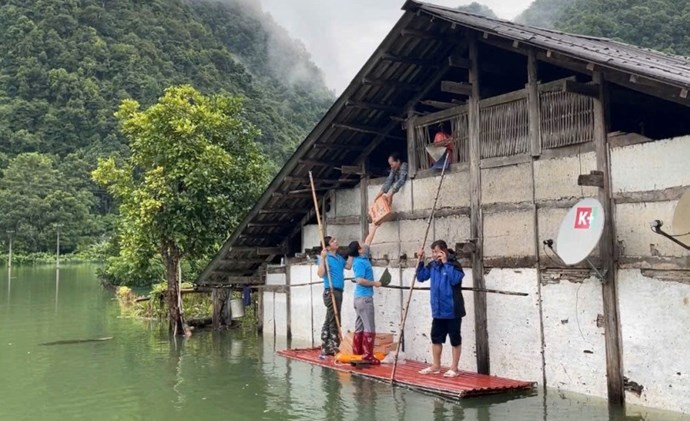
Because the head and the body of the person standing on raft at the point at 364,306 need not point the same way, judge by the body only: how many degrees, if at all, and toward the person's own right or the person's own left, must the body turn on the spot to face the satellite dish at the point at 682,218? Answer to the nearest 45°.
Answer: approximately 45° to the person's own right

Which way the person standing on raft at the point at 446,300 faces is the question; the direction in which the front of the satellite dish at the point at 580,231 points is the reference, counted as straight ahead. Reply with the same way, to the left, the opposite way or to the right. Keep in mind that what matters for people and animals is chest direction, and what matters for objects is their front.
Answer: the same way

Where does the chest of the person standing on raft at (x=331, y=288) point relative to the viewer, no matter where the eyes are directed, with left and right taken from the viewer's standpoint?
facing the viewer and to the right of the viewer

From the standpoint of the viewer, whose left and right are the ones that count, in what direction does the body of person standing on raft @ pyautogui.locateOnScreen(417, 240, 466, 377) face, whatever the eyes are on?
facing the viewer and to the left of the viewer

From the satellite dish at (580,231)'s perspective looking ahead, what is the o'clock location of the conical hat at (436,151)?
the conical hat at (436,151) is roughly at 3 o'clock from the satellite dish at (580,231).

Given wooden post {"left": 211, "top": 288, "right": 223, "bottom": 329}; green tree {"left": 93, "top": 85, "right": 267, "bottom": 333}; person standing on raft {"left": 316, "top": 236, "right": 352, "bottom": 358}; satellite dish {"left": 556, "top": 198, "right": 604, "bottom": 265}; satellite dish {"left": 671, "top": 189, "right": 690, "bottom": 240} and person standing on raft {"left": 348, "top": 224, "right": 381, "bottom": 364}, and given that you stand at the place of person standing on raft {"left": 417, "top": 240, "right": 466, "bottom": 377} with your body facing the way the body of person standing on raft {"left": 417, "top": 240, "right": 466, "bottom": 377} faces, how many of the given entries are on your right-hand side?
4

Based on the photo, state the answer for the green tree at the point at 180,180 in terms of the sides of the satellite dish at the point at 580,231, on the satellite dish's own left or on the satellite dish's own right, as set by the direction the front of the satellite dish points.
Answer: on the satellite dish's own right

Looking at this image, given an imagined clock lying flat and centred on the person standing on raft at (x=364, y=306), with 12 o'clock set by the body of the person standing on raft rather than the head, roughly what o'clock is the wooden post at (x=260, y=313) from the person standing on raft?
The wooden post is roughly at 8 o'clock from the person standing on raft.

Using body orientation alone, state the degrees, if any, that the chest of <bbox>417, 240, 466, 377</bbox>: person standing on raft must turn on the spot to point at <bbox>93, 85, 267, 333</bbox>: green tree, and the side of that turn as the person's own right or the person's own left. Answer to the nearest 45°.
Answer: approximately 90° to the person's own right

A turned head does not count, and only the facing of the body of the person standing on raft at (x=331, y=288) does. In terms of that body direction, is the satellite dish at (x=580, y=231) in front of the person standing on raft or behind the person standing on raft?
in front
